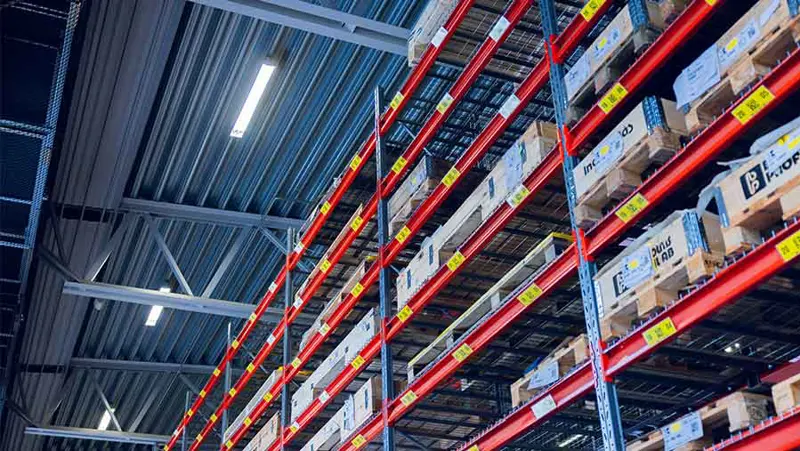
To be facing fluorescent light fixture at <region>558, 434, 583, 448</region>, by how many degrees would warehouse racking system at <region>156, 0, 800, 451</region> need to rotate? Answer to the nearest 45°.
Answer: approximately 135° to its right

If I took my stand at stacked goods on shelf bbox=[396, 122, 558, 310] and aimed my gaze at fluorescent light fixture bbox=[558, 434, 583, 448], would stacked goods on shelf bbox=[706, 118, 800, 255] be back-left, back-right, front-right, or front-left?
back-right

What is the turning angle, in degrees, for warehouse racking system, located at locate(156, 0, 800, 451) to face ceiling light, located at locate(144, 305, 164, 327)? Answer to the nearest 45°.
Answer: approximately 90° to its right

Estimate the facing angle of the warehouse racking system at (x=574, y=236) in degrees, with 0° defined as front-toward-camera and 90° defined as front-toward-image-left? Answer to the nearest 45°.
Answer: approximately 45°

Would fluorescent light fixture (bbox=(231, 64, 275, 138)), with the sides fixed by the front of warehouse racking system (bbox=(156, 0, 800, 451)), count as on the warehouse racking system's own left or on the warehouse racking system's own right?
on the warehouse racking system's own right
